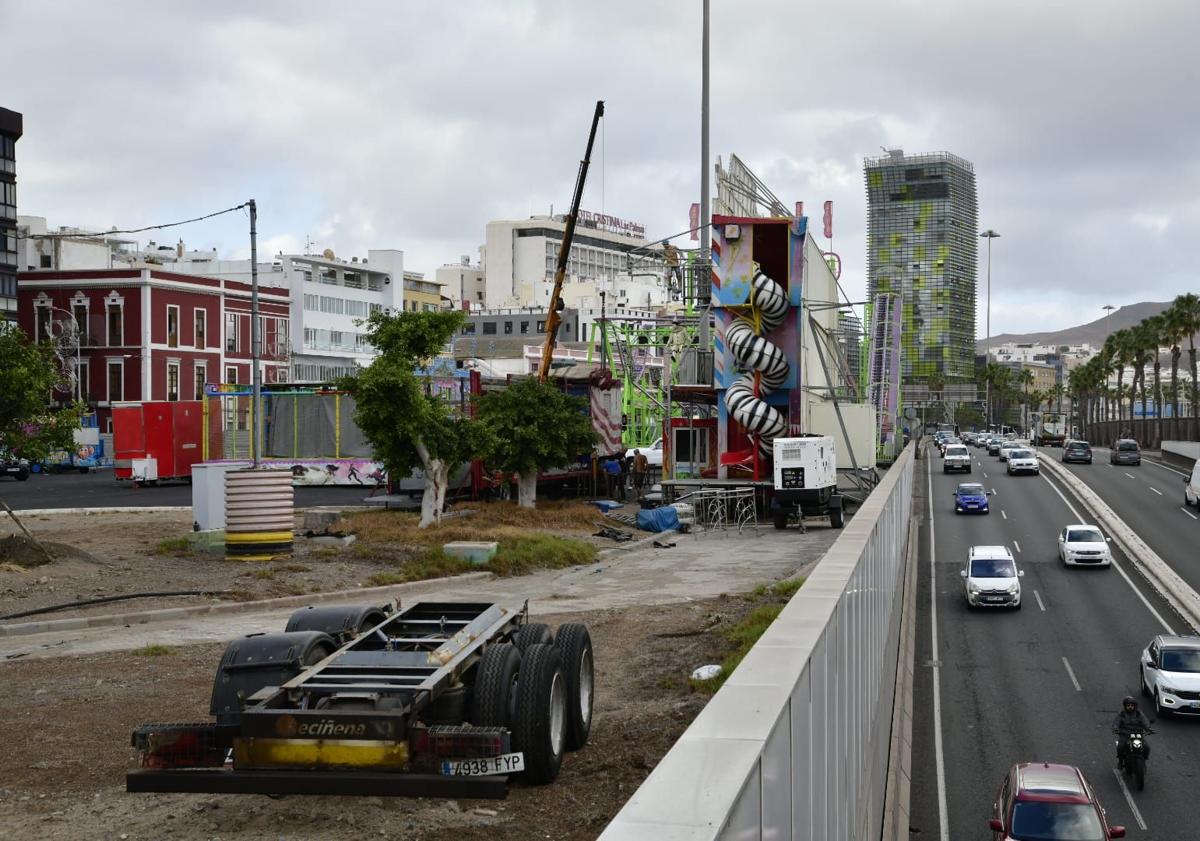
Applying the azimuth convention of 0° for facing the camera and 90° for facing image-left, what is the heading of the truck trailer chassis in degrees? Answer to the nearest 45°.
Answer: approximately 225°

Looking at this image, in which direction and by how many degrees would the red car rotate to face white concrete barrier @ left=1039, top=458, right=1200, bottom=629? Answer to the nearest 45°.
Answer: approximately 180°

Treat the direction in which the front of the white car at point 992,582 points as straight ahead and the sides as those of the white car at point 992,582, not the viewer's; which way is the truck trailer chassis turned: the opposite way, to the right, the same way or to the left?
the opposite way

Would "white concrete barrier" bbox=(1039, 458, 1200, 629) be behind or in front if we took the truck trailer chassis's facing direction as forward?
in front

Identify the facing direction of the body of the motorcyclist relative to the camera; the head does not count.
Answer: toward the camera

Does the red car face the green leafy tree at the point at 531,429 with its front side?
no

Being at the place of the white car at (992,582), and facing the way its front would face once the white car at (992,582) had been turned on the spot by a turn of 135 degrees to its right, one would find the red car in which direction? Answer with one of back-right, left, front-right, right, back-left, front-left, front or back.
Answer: back-left

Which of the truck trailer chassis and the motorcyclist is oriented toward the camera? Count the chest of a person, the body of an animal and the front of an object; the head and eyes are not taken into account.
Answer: the motorcyclist

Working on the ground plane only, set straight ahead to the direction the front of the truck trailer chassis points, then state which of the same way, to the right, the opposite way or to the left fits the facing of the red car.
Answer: the opposite way

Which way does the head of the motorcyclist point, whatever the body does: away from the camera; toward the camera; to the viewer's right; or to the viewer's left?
toward the camera

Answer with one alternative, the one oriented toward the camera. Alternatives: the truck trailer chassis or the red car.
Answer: the red car

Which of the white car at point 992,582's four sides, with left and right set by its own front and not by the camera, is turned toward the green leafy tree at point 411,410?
right

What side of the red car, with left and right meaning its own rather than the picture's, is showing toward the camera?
front

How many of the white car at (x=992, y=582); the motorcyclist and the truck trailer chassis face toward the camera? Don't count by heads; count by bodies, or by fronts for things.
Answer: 2

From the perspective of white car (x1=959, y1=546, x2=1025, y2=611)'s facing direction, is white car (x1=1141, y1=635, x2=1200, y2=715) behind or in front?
in front

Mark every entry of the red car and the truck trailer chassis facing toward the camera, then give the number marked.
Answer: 1
